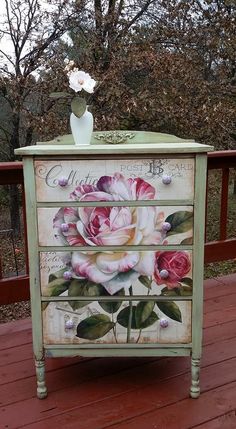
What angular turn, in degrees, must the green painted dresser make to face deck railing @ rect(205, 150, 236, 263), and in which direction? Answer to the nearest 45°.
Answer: approximately 135° to its left

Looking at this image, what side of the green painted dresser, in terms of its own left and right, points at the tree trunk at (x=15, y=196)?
back

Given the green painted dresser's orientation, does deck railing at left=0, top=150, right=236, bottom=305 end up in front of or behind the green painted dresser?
behind

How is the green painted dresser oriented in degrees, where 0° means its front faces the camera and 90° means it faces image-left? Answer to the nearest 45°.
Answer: approximately 0°
